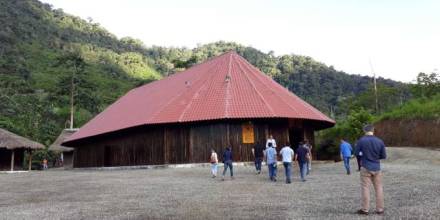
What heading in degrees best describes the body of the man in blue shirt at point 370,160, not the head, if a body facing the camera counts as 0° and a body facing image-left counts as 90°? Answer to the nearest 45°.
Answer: approximately 180°

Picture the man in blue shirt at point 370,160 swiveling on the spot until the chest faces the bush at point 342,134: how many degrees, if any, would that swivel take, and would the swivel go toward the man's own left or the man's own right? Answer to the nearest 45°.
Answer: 0° — they already face it

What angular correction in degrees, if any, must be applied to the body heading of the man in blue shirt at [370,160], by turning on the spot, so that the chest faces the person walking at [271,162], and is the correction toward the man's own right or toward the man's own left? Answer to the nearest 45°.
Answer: approximately 45° to the man's own left

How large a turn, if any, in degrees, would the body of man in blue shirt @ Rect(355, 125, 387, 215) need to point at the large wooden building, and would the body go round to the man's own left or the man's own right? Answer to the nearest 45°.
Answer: approximately 45° to the man's own left

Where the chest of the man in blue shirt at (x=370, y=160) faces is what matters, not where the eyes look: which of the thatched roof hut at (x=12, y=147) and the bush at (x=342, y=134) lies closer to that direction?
the bush

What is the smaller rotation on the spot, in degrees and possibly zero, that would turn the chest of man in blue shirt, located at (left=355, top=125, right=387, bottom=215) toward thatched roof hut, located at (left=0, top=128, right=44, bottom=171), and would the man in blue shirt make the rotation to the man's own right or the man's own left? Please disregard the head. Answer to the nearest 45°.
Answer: approximately 45° to the man's own left
